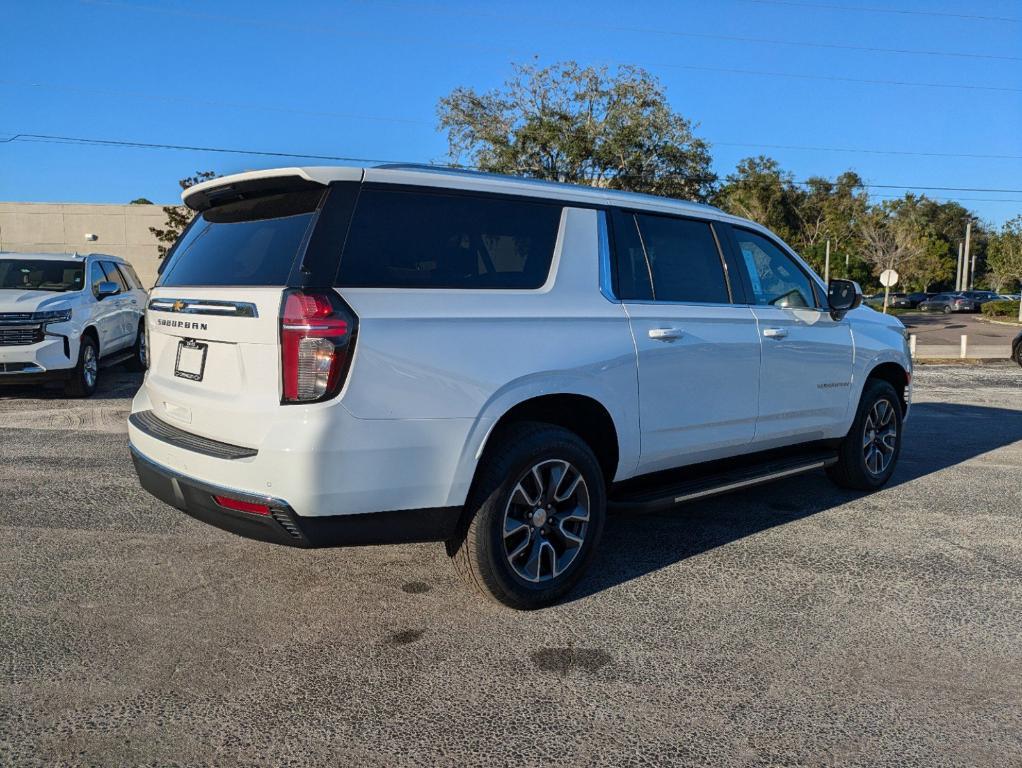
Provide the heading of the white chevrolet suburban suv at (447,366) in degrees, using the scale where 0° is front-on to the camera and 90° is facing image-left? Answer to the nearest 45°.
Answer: approximately 225°

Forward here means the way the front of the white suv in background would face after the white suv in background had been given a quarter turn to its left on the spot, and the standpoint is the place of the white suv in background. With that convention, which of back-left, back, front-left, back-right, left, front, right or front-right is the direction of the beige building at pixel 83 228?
back-left

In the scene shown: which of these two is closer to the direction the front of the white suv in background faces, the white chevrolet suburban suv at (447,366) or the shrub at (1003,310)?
the white chevrolet suburban suv

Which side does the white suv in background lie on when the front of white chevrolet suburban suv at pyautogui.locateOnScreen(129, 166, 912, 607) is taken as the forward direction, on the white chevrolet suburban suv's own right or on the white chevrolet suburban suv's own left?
on the white chevrolet suburban suv's own left

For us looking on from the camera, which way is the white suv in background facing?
facing the viewer and to the left of the viewer

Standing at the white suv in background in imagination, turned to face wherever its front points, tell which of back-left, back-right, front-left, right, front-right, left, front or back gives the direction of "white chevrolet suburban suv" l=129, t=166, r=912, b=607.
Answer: front-left

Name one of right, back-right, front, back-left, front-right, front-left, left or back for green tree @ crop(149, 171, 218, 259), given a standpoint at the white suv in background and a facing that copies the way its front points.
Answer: back-right

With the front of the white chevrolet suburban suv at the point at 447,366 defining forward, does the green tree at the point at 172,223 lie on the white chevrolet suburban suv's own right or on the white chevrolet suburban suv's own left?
on the white chevrolet suburban suv's own left

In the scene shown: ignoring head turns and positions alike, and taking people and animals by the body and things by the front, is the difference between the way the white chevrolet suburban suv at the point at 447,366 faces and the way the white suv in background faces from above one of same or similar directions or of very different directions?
very different directions

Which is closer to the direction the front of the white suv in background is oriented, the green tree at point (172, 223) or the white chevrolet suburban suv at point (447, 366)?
the white chevrolet suburban suv
